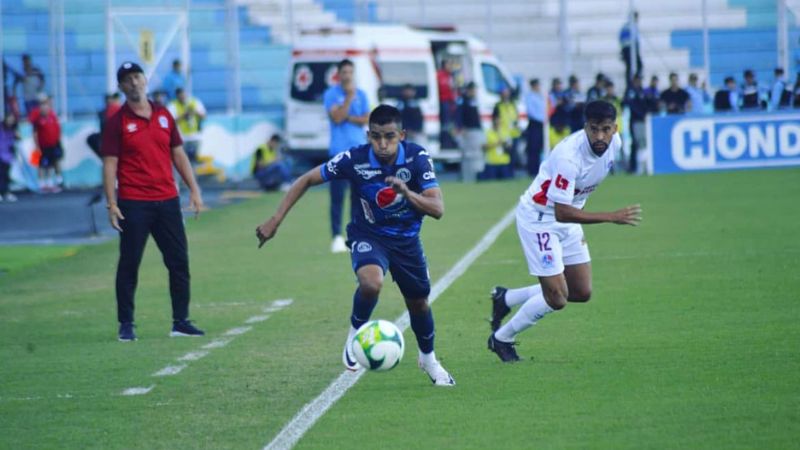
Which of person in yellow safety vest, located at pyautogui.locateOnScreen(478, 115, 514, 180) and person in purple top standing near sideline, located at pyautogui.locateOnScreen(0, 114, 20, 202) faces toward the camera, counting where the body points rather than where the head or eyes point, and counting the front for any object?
the person in yellow safety vest

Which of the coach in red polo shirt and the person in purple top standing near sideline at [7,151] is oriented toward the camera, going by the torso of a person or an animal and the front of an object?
the coach in red polo shirt

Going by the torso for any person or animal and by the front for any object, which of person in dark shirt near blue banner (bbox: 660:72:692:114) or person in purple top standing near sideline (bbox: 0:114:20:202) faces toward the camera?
person in dark shirt near blue banner (bbox: 660:72:692:114)

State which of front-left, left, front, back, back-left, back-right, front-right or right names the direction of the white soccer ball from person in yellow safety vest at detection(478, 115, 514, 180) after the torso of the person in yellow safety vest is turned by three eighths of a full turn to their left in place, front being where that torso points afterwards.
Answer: back-right

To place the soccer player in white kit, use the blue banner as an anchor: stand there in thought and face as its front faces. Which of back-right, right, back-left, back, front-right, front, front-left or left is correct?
front

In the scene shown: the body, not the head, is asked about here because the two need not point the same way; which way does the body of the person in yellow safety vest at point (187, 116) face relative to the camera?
toward the camera

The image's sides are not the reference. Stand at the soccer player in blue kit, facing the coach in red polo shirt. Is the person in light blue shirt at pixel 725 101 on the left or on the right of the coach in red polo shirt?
right

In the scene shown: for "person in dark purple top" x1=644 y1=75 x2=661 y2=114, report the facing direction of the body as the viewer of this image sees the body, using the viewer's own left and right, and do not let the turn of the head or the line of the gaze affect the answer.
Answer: facing the viewer

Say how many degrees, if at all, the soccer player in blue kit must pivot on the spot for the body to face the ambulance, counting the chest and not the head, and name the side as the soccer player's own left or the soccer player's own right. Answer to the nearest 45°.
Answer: approximately 180°

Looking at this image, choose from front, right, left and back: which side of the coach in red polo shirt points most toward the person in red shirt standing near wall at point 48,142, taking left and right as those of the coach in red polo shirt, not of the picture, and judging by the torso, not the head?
back

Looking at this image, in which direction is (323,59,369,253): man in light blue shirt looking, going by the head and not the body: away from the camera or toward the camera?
toward the camera
